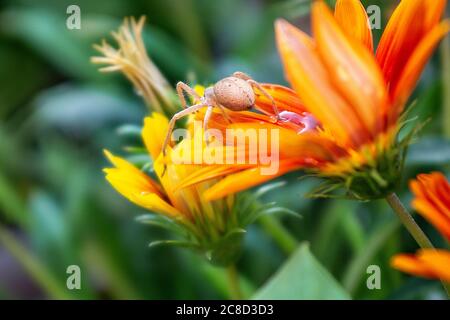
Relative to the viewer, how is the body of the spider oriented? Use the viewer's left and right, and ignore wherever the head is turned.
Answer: facing to the left of the viewer
